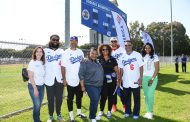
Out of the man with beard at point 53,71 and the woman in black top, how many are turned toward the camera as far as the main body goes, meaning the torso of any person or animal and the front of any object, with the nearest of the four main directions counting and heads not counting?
2

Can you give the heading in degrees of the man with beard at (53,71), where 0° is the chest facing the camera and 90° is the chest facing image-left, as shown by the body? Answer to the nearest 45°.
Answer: approximately 0°

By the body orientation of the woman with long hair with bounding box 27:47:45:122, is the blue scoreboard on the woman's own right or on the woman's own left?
on the woman's own left

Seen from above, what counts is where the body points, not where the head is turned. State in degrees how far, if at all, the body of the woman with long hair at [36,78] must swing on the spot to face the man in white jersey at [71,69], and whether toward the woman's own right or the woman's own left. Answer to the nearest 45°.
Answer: approximately 90° to the woman's own left

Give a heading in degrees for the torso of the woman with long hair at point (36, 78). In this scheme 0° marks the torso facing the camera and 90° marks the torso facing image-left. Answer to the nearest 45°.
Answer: approximately 315°

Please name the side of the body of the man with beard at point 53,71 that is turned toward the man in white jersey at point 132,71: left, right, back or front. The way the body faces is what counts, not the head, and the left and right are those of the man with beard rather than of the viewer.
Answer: left
